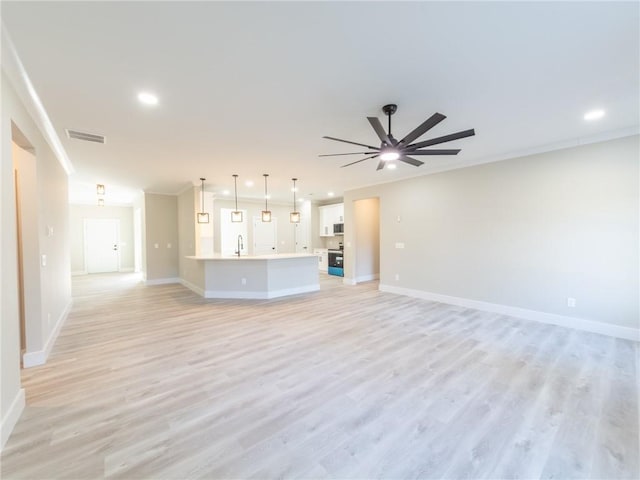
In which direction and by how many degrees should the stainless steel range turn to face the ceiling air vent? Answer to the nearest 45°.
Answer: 0° — it already faces it

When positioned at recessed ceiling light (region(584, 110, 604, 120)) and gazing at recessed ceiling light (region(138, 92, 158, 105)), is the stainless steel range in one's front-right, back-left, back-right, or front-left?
front-right

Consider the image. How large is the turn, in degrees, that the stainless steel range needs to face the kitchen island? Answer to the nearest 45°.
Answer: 0° — it already faces it

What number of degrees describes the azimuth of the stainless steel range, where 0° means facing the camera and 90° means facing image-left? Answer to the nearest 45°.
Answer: approximately 45°

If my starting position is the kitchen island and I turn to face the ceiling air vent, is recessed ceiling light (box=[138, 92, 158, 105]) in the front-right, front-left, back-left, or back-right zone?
front-left

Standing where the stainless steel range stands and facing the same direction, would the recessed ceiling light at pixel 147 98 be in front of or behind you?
in front

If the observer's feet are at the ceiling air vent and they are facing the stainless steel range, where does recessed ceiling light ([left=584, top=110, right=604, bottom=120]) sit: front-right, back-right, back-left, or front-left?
front-right
